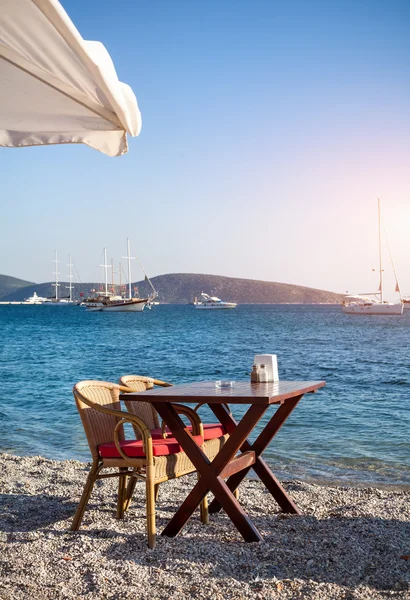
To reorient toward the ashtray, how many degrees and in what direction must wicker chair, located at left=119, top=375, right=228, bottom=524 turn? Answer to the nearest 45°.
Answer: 0° — it already faces it

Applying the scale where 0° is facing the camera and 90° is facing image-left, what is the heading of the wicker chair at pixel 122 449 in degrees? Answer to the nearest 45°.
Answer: approximately 315°

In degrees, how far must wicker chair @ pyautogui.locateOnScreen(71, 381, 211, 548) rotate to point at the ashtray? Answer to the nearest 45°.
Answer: approximately 45° to its left

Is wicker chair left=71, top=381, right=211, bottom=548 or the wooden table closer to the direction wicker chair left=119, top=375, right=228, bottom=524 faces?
the wooden table

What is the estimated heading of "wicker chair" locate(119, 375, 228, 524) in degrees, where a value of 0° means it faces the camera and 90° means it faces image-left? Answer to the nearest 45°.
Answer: approximately 315°
